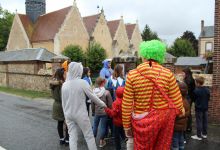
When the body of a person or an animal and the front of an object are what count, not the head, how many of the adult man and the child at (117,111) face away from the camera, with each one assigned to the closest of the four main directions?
2

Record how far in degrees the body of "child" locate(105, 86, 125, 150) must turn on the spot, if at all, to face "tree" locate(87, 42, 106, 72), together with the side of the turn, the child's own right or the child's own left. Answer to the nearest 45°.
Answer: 0° — they already face it

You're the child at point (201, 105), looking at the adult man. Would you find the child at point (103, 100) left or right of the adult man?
right

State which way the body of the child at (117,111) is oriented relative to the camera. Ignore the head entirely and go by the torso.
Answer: away from the camera

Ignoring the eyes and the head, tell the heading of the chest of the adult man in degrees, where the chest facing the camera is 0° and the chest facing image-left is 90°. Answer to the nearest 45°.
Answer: approximately 180°

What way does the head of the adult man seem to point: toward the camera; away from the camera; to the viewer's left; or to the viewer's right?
away from the camera

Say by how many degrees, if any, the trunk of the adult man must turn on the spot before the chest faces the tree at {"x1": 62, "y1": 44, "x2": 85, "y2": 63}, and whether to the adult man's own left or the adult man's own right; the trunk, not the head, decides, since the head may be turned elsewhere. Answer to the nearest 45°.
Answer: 0° — they already face it

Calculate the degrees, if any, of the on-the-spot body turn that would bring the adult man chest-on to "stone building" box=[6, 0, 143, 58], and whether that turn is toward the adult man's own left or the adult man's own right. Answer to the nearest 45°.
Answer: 0° — they already face it
